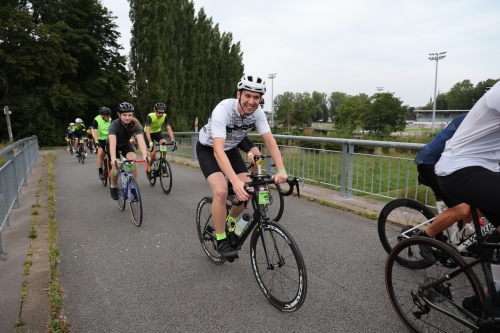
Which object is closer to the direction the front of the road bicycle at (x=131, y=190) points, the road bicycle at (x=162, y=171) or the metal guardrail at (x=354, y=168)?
the metal guardrail

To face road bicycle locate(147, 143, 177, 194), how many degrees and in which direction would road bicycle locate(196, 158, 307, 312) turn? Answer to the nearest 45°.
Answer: approximately 180°

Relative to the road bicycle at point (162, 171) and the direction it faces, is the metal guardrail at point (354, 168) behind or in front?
in front

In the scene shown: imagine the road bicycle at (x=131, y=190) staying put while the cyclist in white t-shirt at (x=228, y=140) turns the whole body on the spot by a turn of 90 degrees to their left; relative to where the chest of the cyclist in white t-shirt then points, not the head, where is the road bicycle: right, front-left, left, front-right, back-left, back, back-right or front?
left

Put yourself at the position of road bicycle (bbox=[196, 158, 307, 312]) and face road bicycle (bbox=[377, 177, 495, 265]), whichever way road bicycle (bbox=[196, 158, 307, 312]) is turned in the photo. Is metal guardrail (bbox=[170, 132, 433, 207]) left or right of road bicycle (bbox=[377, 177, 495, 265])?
left

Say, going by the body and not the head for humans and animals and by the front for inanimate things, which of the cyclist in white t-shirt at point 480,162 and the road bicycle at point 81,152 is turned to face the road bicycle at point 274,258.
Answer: the road bicycle at point 81,152

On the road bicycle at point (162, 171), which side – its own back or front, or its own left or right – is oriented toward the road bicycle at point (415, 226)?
front

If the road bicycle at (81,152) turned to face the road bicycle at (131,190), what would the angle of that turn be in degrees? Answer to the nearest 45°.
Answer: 0° — it already faces it

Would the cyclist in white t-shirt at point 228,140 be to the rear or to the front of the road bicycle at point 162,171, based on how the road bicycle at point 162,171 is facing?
to the front
